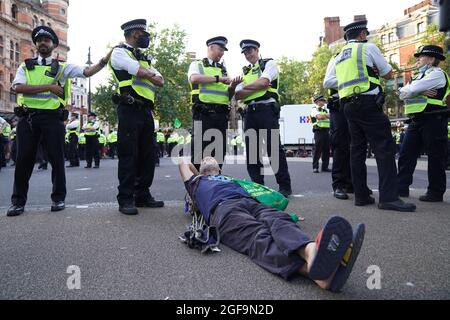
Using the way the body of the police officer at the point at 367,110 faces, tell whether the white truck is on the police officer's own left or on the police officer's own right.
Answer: on the police officer's own left

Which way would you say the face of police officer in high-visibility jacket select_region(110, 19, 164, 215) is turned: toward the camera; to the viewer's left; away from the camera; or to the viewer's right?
to the viewer's right

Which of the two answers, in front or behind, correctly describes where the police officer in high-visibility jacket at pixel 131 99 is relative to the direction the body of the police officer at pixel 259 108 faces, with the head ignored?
in front

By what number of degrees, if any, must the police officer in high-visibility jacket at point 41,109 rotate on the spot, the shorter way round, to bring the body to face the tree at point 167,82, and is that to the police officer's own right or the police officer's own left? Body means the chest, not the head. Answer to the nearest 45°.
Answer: approximately 180°

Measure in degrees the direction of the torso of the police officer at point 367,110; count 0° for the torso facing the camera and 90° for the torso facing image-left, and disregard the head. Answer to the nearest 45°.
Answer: approximately 225°

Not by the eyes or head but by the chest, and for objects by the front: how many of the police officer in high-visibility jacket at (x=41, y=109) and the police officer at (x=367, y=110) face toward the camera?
1

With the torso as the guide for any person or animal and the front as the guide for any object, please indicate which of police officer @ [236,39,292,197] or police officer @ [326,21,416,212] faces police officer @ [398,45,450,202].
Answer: police officer @ [326,21,416,212]

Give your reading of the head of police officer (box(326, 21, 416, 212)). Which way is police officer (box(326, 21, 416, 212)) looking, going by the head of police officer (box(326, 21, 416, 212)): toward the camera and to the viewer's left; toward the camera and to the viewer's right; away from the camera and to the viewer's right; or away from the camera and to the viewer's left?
away from the camera and to the viewer's right
